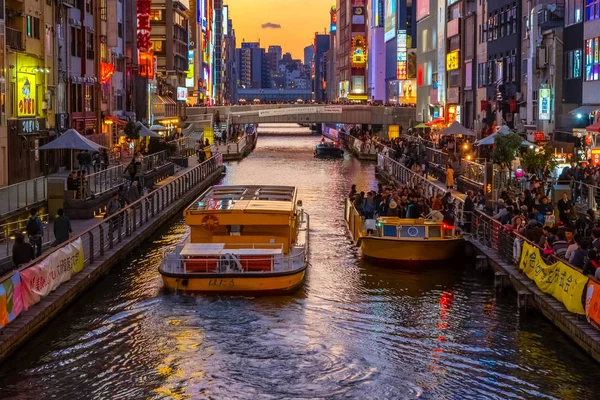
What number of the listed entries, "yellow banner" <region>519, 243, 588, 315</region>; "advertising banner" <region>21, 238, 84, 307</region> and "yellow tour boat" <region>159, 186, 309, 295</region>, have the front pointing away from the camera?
1

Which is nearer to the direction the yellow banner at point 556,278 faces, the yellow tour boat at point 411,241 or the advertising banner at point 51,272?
the advertising banner

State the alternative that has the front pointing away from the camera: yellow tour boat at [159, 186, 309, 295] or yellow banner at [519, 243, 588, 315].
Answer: the yellow tour boat

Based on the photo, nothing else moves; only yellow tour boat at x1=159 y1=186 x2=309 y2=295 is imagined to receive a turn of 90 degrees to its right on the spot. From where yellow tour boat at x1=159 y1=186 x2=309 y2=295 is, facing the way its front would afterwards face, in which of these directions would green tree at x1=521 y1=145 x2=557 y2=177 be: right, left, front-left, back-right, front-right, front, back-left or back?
front-left

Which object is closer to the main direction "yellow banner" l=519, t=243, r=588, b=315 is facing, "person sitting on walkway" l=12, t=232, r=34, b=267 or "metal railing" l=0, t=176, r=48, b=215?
the person sitting on walkway

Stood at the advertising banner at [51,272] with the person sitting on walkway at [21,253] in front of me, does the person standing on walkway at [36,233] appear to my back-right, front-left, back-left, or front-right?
front-right

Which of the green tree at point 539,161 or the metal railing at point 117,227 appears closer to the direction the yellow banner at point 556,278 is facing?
the metal railing

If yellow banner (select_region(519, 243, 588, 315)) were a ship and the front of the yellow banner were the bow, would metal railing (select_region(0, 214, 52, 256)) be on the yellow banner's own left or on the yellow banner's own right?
on the yellow banner's own right

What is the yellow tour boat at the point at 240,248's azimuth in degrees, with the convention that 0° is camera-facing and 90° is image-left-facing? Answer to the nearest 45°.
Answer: approximately 180°

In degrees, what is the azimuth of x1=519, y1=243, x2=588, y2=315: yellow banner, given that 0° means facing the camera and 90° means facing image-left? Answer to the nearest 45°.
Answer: approximately 45°
